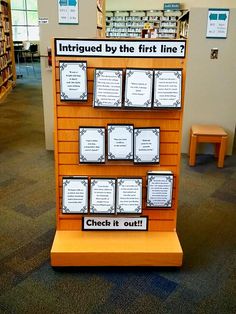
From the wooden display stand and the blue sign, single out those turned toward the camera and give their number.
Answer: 2

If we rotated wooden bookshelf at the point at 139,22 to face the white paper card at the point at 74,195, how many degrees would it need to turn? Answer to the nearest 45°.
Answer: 0° — it already faces it

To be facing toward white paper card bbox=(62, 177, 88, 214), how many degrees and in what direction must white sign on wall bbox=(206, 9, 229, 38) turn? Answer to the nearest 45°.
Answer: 0° — it already faces it

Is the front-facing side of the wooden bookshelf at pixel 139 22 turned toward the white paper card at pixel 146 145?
yes

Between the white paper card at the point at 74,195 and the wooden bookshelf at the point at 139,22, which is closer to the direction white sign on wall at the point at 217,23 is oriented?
the white paper card

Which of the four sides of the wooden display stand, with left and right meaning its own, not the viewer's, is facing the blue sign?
back

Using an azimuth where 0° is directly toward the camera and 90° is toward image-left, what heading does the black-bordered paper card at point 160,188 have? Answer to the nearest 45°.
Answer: approximately 0°

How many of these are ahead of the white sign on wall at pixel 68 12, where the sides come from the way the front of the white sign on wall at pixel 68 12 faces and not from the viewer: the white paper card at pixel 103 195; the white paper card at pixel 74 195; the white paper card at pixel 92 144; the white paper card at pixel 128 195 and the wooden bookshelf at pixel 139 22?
4
